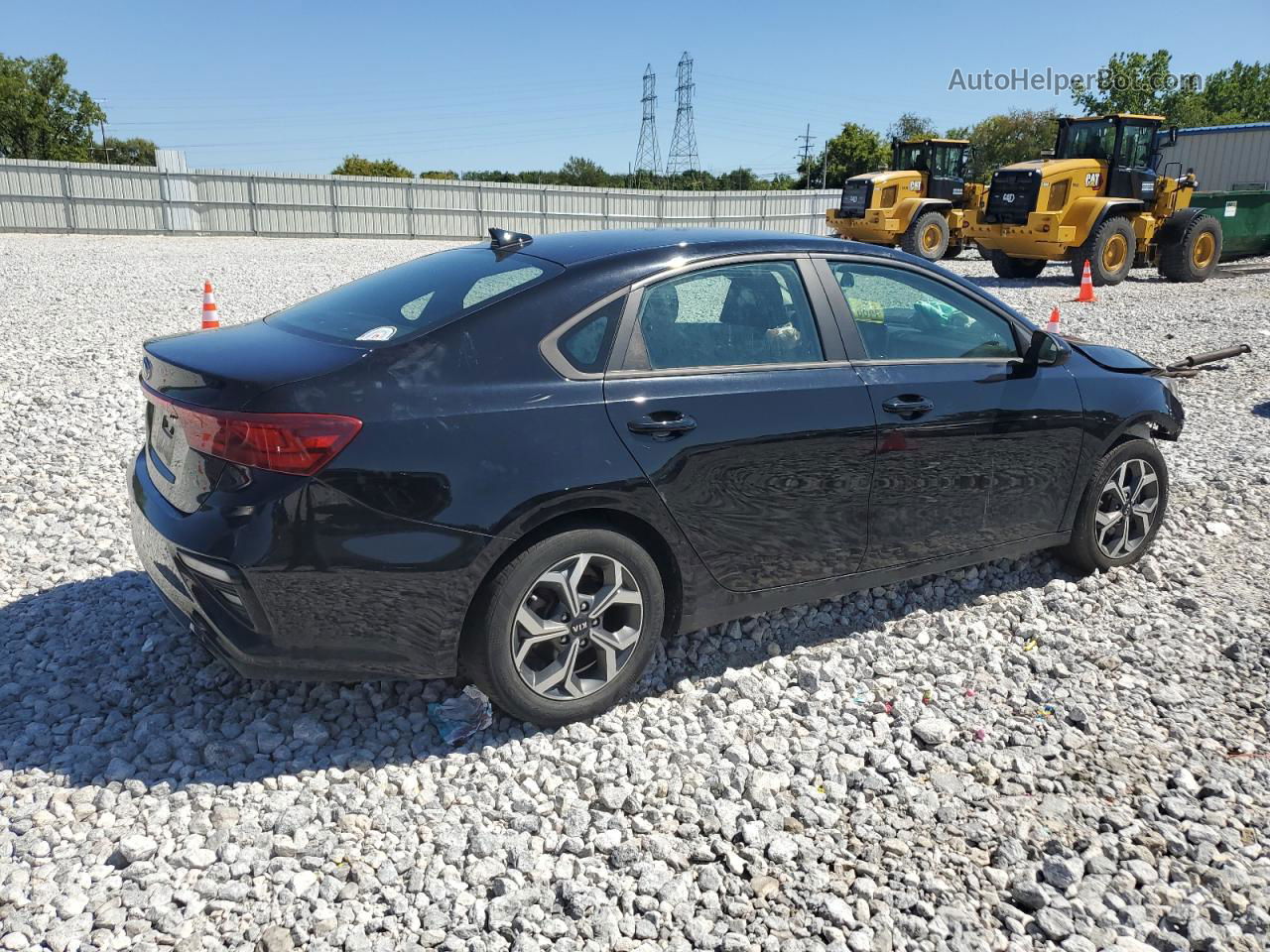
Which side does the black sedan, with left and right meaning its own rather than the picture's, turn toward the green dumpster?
front

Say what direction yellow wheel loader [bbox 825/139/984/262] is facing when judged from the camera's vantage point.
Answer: facing away from the viewer and to the right of the viewer

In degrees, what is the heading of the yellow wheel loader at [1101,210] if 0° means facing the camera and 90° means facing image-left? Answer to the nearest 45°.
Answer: approximately 225°

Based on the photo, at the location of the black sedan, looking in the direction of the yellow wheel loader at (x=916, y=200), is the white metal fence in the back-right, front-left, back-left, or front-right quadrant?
front-left

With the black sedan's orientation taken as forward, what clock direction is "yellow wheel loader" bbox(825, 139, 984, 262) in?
The yellow wheel loader is roughly at 11 o'clock from the black sedan.

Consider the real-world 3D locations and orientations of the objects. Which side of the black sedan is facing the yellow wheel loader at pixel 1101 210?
front

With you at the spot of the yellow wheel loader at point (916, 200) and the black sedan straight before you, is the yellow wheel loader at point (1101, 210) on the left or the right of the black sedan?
left

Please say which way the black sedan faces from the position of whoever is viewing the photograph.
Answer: facing away from the viewer and to the right of the viewer

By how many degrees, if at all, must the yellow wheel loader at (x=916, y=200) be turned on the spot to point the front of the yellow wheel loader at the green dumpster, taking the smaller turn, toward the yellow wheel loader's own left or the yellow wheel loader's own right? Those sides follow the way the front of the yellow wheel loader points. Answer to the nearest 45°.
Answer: approximately 45° to the yellow wheel loader's own right

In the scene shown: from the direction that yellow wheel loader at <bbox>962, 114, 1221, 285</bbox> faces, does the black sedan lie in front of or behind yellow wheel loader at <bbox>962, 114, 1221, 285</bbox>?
behind

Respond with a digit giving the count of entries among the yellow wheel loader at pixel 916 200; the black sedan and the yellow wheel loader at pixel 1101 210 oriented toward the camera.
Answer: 0

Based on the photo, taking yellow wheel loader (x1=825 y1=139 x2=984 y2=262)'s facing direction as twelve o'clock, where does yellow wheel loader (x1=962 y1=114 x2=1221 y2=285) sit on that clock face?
yellow wheel loader (x1=962 y1=114 x2=1221 y2=285) is roughly at 3 o'clock from yellow wheel loader (x1=825 y1=139 x2=984 y2=262).

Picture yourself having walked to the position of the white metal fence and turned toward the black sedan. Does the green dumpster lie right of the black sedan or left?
left

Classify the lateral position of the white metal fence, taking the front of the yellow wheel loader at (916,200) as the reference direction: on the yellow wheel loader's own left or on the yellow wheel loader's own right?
on the yellow wheel loader's own left

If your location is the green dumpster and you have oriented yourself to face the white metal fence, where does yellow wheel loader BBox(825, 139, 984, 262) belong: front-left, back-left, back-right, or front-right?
front-left

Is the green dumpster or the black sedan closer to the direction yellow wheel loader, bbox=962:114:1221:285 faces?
the green dumpster

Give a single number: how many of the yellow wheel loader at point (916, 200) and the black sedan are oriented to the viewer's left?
0

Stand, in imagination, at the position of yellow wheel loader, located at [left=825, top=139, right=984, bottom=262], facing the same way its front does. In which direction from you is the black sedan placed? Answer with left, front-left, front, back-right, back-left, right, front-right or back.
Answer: back-right

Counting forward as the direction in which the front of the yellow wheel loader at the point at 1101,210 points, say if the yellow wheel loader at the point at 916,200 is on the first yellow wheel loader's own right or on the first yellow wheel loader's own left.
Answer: on the first yellow wheel loader's own left

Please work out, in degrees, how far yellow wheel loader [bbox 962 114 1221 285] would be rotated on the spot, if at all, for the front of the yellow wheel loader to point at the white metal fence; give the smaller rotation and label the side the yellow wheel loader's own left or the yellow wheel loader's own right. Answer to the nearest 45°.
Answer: approximately 135° to the yellow wheel loader's own left
